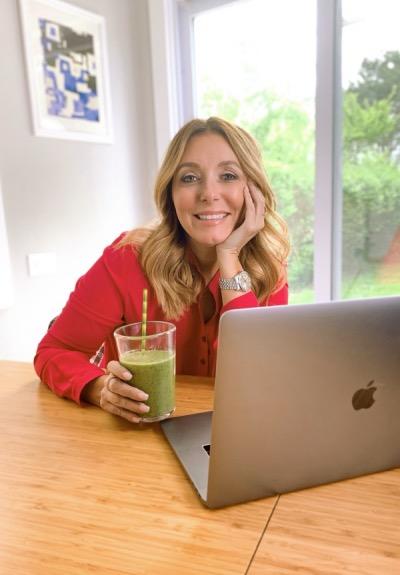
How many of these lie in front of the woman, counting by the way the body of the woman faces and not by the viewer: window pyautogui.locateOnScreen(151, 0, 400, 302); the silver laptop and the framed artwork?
1

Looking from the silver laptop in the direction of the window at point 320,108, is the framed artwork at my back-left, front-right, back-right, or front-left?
front-left

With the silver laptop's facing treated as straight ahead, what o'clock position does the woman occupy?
The woman is roughly at 1 o'clock from the silver laptop.

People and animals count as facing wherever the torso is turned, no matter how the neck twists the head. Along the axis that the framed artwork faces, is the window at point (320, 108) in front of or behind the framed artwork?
in front

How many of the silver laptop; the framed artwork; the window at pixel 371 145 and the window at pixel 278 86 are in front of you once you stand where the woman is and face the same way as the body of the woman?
1

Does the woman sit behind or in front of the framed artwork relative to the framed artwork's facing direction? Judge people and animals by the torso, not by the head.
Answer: in front

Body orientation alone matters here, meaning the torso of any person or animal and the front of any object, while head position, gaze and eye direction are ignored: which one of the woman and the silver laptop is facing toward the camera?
the woman

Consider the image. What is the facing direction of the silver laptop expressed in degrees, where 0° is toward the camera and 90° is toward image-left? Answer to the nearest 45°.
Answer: approximately 135°

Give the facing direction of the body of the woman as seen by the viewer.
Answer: toward the camera

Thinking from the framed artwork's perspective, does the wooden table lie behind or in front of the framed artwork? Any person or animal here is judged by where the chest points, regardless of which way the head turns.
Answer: in front

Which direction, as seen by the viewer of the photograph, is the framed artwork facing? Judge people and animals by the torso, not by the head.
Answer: facing the viewer and to the right of the viewer

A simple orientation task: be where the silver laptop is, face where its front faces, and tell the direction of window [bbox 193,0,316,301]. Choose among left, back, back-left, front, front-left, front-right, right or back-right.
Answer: front-right

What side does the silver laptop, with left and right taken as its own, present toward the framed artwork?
front

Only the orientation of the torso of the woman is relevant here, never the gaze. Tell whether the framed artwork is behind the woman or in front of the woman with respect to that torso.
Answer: behind

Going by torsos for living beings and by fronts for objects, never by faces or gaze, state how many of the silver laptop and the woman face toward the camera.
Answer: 1

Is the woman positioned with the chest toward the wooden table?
yes

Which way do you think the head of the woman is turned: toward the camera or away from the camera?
toward the camera

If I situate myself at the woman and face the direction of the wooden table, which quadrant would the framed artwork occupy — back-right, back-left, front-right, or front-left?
back-right
